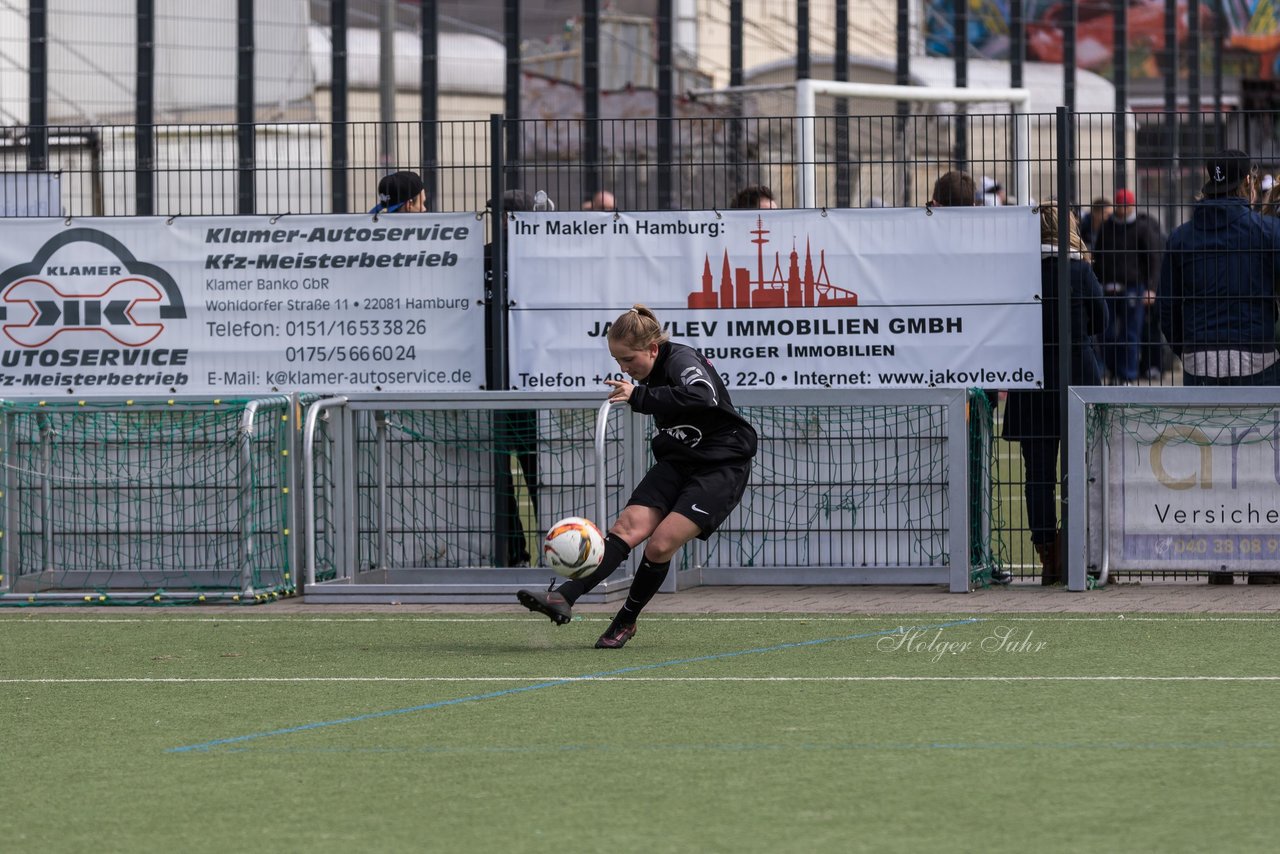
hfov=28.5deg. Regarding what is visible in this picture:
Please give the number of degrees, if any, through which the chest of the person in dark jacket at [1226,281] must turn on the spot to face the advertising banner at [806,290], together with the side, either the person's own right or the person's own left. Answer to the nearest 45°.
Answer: approximately 90° to the person's own left

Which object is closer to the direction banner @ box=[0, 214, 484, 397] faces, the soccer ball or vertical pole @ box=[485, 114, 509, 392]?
the soccer ball

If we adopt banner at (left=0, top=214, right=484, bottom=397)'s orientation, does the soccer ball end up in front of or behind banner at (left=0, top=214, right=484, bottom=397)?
in front

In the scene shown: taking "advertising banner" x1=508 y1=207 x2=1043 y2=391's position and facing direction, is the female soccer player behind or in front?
in front

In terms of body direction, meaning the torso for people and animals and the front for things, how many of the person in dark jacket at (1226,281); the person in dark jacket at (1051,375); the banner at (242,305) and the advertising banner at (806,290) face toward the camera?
2

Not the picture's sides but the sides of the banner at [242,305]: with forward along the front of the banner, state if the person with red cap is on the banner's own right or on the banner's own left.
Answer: on the banner's own left

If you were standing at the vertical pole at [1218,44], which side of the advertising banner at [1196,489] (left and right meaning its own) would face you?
back

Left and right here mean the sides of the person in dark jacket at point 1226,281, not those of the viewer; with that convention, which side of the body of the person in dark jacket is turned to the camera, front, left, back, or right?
back

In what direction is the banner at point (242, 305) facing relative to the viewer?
toward the camera

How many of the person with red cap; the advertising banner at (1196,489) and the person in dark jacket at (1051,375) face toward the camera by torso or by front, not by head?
2

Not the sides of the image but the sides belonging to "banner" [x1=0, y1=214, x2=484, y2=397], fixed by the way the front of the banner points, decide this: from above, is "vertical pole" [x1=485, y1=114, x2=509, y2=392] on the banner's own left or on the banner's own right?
on the banner's own left

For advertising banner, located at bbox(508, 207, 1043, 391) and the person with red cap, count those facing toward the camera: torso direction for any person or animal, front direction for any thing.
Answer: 2

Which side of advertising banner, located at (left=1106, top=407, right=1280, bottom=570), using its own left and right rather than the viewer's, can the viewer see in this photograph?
front

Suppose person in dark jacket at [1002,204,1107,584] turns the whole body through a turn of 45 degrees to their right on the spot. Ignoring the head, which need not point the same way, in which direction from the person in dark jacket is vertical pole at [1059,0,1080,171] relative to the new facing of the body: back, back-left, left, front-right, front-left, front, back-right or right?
front-left

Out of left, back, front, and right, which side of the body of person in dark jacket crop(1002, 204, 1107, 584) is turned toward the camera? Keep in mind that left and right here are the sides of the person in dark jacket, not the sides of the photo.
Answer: back

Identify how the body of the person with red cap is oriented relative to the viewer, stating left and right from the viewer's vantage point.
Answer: facing the viewer

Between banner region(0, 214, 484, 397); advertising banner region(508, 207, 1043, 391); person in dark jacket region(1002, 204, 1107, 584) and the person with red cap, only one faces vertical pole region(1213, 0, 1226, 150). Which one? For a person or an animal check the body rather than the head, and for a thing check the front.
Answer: the person in dark jacket
